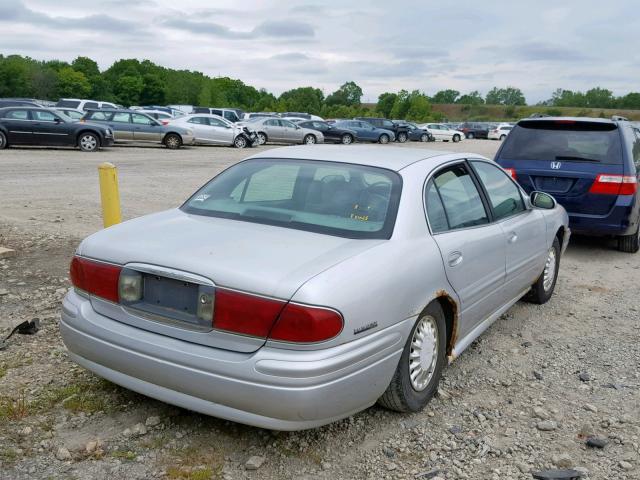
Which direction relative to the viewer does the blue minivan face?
away from the camera

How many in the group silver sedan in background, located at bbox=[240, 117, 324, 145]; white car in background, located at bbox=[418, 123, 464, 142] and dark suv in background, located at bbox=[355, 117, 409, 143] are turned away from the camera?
0

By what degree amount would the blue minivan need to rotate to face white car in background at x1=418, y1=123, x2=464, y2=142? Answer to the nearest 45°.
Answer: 0° — it already faces it

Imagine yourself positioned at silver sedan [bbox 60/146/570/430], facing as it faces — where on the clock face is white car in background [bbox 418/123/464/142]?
The white car in background is roughly at 11 o'clock from the silver sedan.

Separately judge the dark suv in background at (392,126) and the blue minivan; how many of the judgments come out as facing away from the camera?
1

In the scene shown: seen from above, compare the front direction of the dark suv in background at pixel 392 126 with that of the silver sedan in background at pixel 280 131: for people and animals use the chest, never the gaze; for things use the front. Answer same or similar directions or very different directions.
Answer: same or similar directions

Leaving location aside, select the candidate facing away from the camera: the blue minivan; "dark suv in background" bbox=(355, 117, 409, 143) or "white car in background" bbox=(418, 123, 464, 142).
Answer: the blue minivan

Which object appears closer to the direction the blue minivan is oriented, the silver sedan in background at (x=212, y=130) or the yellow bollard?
the silver sedan in background
